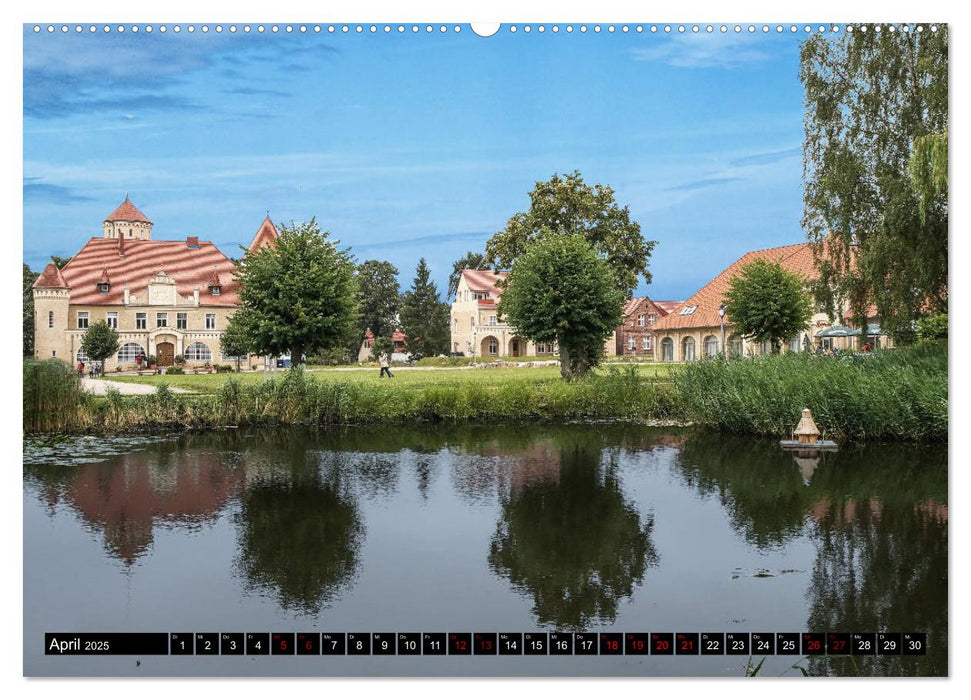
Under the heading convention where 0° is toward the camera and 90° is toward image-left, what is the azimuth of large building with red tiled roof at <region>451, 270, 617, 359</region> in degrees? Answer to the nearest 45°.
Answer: approximately 0°

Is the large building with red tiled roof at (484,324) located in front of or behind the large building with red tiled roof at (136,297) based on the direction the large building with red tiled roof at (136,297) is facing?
behind

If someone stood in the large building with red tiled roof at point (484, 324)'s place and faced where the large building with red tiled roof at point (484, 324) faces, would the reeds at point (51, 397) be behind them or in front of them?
in front

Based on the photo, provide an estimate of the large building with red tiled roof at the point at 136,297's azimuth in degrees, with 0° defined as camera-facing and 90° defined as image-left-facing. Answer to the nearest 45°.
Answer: approximately 0°

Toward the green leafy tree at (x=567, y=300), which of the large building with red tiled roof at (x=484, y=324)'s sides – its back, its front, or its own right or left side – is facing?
front

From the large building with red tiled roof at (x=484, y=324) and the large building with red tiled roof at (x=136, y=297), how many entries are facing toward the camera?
2

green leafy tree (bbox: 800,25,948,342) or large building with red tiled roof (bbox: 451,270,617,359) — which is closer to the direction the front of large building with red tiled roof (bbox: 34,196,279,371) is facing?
the green leafy tree

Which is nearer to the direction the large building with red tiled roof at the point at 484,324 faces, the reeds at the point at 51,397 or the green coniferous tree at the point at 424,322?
the reeds

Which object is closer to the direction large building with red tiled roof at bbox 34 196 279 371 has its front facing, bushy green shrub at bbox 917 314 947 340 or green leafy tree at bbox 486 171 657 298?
the bushy green shrub
